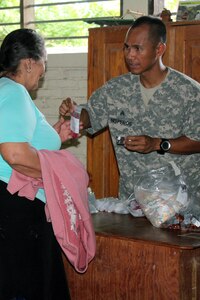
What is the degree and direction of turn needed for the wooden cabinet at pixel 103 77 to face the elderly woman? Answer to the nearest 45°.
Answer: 0° — it already faces them

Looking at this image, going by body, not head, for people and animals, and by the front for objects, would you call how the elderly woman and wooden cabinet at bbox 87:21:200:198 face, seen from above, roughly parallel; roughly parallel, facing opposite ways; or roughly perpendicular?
roughly perpendicular

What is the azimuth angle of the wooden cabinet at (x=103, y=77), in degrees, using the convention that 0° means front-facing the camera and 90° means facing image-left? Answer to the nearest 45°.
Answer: approximately 0°

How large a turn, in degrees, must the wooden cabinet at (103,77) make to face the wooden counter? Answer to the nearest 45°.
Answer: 0° — it already faces it

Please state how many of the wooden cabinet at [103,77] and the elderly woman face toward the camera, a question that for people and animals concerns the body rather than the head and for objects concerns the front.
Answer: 1

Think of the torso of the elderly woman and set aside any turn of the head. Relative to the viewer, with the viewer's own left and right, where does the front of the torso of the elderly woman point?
facing to the right of the viewer
